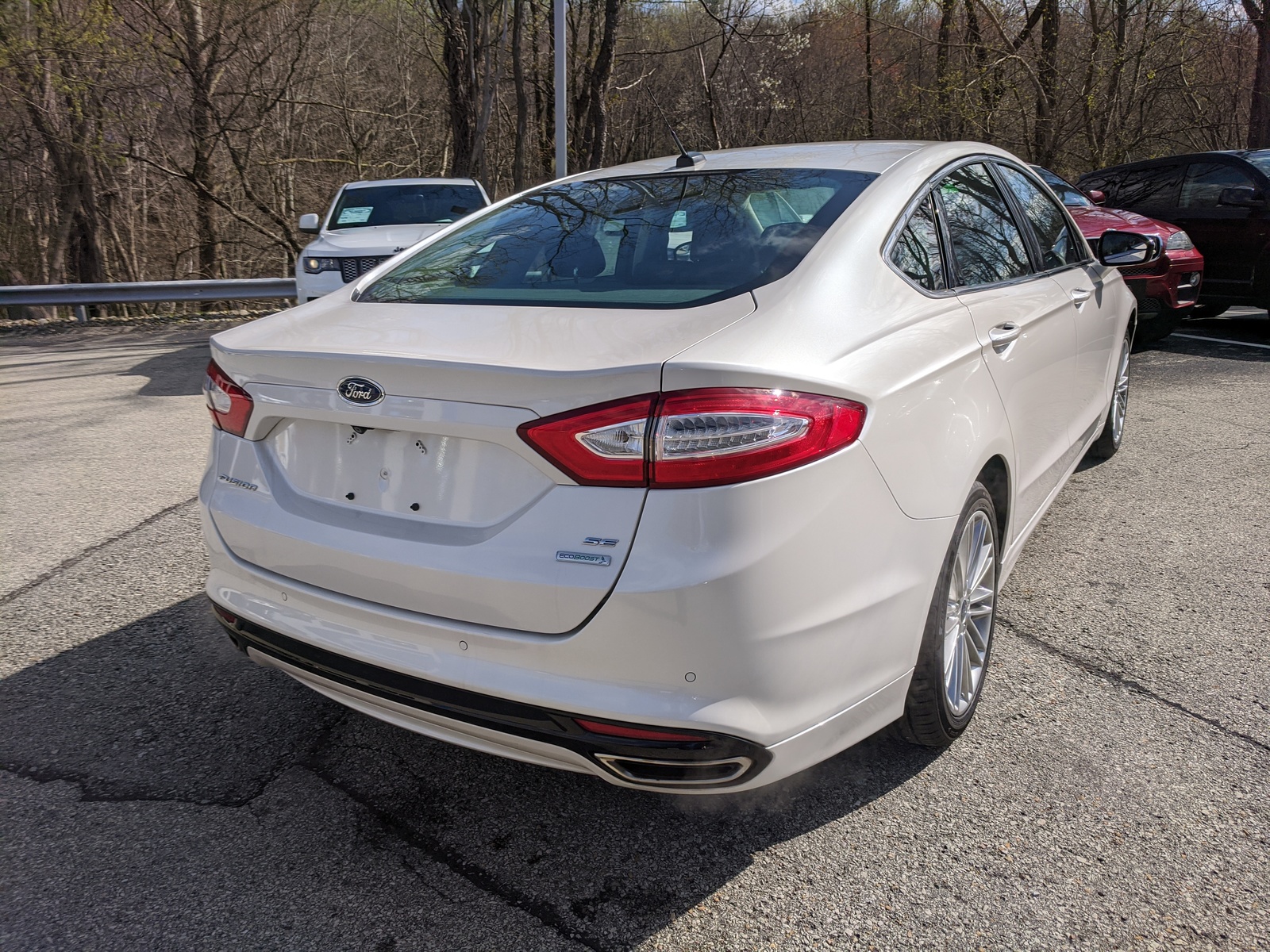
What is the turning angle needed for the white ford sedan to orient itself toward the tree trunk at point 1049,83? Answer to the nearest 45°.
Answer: approximately 45° to its left

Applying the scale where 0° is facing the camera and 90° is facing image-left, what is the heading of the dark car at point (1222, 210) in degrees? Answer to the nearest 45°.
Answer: approximately 315°

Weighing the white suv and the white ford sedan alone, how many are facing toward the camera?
1

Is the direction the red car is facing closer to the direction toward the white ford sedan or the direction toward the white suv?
the white ford sedan

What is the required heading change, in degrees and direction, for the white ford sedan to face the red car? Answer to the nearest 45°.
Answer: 0° — it already faces it

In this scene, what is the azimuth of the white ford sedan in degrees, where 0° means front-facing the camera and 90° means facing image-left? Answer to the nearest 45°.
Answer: approximately 225°

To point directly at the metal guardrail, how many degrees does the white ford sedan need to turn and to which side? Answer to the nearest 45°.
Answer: approximately 90° to its left

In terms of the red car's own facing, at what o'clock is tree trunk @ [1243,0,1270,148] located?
The tree trunk is roughly at 8 o'clock from the red car.
